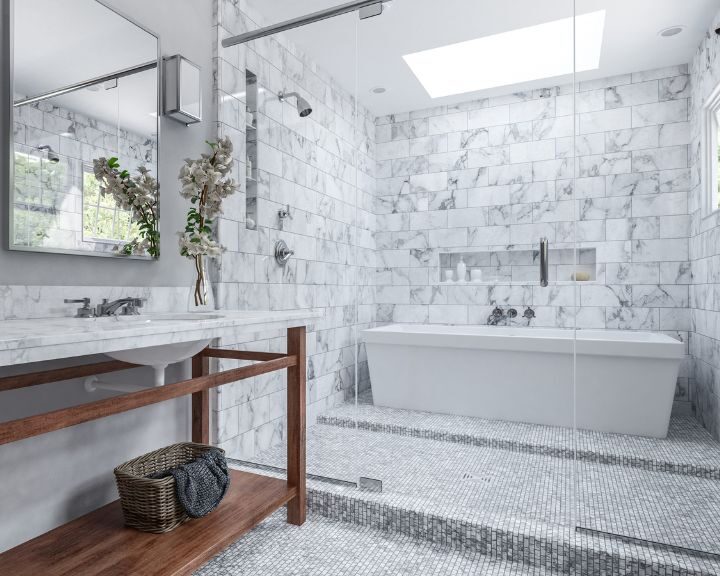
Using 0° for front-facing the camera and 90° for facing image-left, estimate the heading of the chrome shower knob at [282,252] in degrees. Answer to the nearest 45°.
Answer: approximately 315°

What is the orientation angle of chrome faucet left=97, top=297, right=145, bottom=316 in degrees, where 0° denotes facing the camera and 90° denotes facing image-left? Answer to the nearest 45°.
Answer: approximately 315°

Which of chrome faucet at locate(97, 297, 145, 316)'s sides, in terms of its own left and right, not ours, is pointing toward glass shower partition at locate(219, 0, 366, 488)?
left

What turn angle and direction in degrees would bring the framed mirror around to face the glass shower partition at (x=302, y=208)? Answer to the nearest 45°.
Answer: approximately 90° to its left

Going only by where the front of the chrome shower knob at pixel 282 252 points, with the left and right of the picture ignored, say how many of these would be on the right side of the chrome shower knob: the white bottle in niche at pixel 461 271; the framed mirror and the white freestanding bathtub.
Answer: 1

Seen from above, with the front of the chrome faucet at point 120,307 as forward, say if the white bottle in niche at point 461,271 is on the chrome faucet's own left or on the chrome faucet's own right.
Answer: on the chrome faucet's own left
